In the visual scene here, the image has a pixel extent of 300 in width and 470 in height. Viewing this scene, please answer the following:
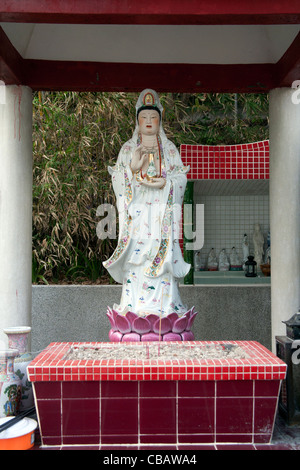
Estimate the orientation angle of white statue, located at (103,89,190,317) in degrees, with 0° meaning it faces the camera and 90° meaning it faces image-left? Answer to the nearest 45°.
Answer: approximately 0°

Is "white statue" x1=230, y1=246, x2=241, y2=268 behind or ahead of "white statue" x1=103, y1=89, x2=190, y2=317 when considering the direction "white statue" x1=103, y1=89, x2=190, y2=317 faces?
behind

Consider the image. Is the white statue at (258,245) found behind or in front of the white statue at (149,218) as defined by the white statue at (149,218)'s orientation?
behind

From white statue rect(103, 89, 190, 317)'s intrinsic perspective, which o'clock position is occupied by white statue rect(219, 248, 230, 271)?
white statue rect(219, 248, 230, 271) is roughly at 7 o'clock from white statue rect(103, 89, 190, 317).

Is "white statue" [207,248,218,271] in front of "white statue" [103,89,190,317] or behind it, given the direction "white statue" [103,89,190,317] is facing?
behind

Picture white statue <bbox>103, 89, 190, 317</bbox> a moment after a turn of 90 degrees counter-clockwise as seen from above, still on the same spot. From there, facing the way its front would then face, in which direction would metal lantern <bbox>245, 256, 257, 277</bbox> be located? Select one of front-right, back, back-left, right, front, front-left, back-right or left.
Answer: front-left
